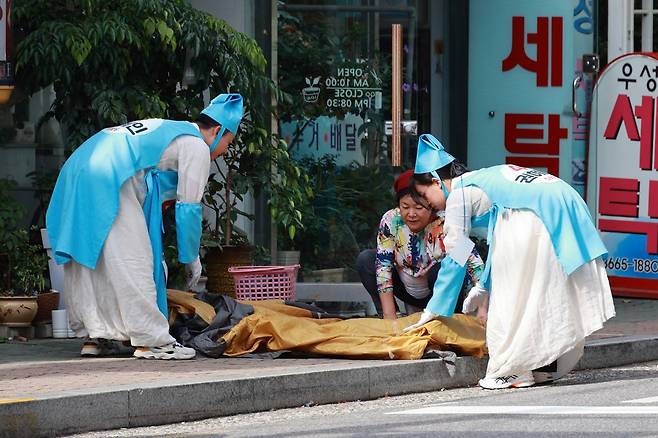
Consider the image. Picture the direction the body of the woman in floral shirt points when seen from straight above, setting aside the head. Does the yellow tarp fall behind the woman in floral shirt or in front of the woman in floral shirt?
in front

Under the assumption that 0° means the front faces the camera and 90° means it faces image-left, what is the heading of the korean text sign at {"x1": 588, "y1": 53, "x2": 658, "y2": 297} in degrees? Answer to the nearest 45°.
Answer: approximately 0°

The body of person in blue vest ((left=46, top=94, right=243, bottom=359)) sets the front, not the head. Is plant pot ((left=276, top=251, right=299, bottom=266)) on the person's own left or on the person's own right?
on the person's own left

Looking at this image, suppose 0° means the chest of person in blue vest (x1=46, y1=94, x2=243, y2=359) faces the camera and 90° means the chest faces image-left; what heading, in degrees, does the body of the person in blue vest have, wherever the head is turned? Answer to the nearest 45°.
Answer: approximately 270°

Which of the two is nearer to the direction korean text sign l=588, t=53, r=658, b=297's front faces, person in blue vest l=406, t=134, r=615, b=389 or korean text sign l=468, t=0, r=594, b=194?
the person in blue vest

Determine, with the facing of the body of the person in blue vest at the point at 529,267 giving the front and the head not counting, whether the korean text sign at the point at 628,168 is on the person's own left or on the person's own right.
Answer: on the person's own right

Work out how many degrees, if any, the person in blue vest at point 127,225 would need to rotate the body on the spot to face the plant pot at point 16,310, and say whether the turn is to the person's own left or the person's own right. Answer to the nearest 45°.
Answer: approximately 135° to the person's own left

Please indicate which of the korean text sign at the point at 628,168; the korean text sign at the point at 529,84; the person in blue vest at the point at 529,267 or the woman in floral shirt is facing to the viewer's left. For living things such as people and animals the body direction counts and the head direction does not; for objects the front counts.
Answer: the person in blue vest

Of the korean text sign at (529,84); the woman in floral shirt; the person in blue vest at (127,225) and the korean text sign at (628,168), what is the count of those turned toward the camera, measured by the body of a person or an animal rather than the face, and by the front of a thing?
3

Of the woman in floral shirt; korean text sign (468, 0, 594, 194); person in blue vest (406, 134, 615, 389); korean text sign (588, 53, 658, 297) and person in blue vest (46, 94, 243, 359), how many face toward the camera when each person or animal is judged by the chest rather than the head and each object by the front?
3

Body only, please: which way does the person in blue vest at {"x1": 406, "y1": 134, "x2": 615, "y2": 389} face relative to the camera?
to the viewer's left

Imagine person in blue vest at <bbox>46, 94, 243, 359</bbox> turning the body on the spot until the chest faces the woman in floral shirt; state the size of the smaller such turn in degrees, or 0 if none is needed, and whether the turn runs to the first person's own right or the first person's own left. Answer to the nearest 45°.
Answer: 0° — they already face them

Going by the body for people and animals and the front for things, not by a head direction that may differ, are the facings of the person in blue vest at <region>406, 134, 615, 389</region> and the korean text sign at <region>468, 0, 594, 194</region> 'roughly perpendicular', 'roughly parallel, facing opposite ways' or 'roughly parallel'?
roughly perpendicular
